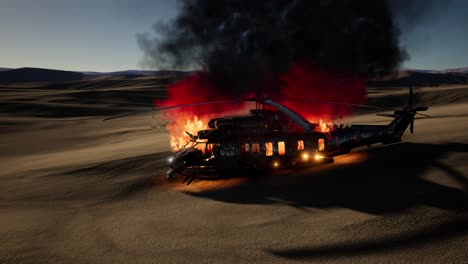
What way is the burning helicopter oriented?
to the viewer's left
